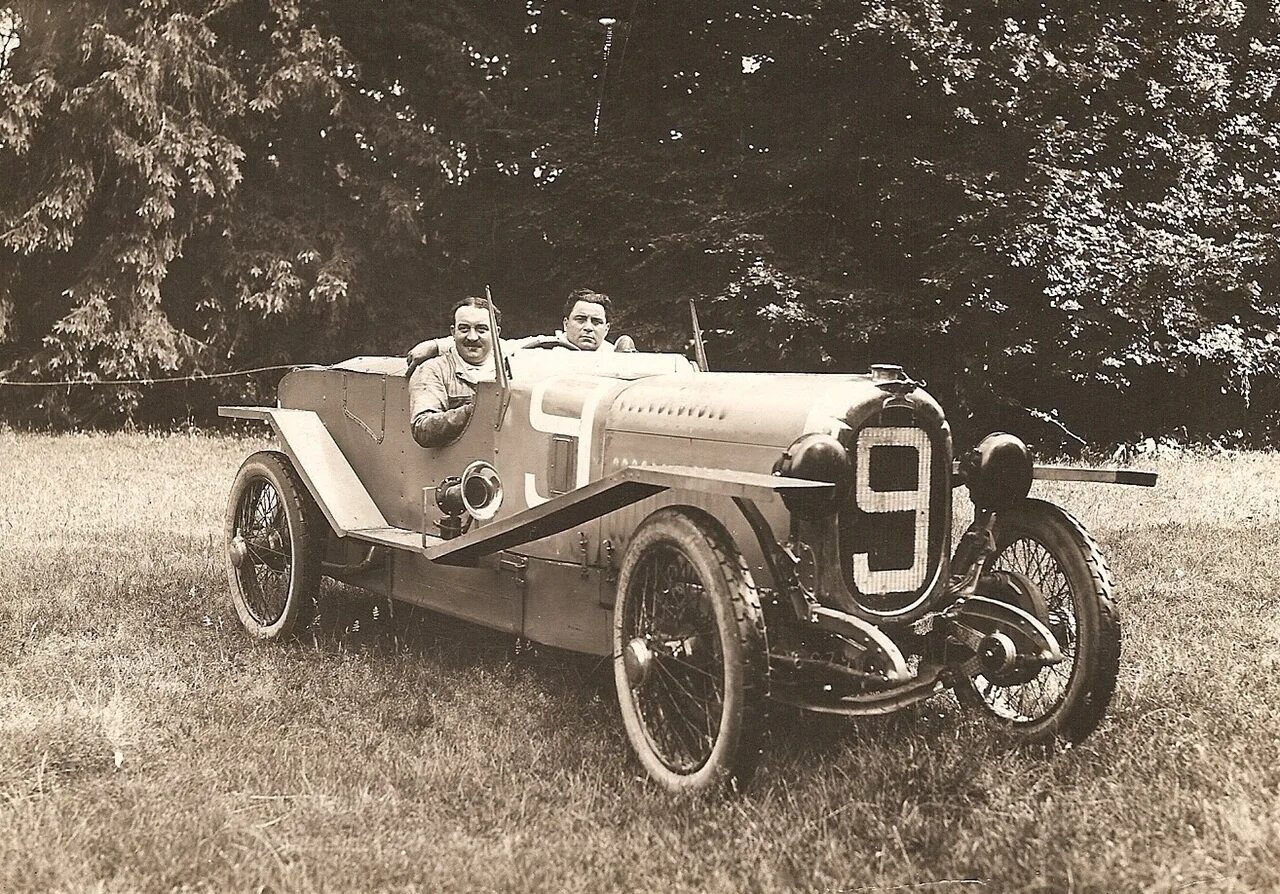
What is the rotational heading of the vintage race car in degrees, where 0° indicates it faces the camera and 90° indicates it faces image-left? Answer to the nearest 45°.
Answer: approximately 315°

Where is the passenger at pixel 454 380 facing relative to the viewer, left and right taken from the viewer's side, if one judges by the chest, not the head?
facing the viewer and to the right of the viewer
